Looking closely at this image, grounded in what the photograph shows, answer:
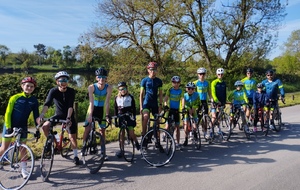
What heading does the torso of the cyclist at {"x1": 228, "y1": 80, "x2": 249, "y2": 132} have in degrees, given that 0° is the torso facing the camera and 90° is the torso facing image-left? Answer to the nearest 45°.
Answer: approximately 0°

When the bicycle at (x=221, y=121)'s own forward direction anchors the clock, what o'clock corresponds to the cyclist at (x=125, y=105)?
The cyclist is roughly at 3 o'clock from the bicycle.

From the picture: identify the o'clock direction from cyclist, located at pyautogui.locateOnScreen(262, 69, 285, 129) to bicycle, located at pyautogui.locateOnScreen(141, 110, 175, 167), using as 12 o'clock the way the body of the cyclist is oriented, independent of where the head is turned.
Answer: The bicycle is roughly at 1 o'clock from the cyclist.

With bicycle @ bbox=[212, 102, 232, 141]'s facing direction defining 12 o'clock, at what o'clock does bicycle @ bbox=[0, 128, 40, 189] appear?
bicycle @ bbox=[0, 128, 40, 189] is roughly at 3 o'clock from bicycle @ bbox=[212, 102, 232, 141].

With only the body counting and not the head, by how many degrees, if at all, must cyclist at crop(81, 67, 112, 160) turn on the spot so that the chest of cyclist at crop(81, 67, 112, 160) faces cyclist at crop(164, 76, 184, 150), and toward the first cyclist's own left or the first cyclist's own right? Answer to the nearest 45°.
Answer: approximately 90° to the first cyclist's own left
